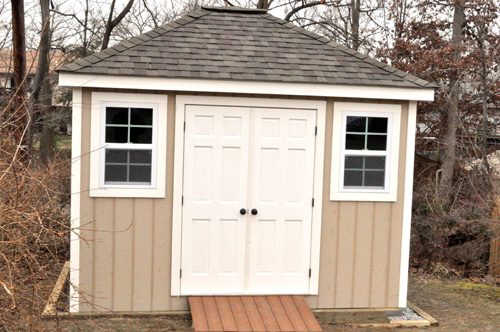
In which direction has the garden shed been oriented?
toward the camera
